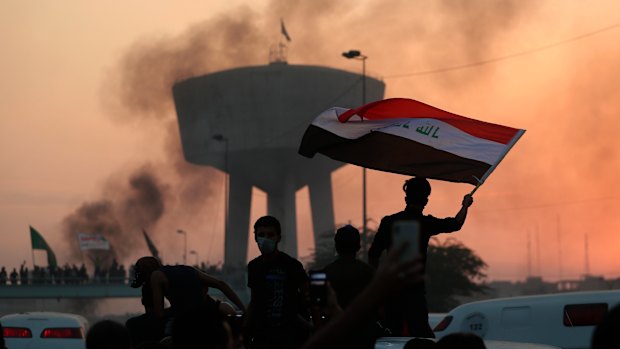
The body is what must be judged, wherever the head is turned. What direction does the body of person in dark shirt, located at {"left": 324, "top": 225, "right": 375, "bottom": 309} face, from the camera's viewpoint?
away from the camera

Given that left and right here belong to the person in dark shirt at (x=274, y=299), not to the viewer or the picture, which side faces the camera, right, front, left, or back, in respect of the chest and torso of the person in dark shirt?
front

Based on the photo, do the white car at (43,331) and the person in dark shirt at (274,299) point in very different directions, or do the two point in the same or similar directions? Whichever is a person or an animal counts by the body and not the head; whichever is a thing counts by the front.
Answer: very different directions

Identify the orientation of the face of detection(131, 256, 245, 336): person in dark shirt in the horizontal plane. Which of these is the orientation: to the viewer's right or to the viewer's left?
to the viewer's left

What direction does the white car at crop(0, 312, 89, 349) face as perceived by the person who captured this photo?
facing away from the viewer
